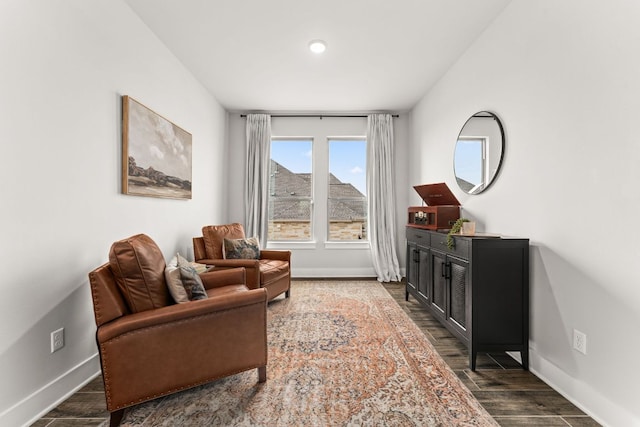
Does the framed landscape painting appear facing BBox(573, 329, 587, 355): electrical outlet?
yes

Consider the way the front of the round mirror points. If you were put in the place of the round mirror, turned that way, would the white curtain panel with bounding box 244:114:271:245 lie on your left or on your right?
on your right

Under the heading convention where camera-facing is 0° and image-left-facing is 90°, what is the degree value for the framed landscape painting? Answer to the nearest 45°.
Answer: approximately 315°

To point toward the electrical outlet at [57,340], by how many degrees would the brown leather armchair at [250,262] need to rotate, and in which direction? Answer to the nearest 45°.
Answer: approximately 90° to its right

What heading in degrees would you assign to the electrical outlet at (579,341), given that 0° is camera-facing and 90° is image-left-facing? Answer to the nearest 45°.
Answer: approximately 45°

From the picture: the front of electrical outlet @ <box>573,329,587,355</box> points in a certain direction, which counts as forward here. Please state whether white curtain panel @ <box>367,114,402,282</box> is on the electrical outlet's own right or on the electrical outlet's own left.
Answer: on the electrical outlet's own right

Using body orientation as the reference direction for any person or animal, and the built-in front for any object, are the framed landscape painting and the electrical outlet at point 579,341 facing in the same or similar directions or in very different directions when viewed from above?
very different directions

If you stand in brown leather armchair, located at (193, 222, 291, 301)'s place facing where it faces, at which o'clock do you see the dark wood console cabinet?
The dark wood console cabinet is roughly at 12 o'clock from the brown leather armchair.

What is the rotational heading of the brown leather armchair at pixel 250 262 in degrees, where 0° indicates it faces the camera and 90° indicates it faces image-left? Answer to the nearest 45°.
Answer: approximately 315°

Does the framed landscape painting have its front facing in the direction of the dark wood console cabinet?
yes
